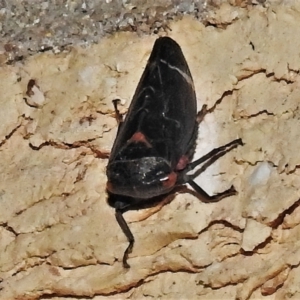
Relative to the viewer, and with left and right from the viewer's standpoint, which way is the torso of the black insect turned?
facing the viewer
